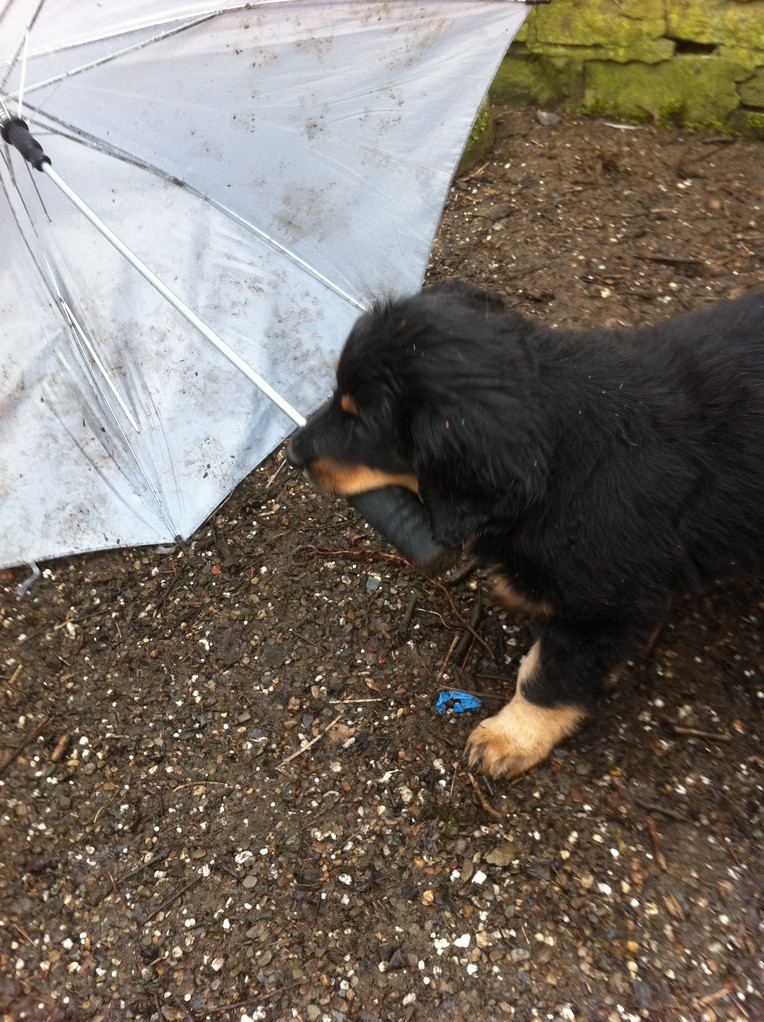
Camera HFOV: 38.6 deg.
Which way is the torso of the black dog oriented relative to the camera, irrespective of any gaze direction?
to the viewer's left

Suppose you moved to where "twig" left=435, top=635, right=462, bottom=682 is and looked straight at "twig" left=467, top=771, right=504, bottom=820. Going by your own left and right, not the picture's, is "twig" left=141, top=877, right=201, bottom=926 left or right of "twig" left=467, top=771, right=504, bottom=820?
right

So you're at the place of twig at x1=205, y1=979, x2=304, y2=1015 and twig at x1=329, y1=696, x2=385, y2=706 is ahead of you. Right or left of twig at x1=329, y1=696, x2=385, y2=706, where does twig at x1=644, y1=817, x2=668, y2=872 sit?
right

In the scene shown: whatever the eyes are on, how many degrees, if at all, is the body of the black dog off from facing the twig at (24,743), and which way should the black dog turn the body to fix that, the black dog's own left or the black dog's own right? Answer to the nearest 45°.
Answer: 0° — it already faces it

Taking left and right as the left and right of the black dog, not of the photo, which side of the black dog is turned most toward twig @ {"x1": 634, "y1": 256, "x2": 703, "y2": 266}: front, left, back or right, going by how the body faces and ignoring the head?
right

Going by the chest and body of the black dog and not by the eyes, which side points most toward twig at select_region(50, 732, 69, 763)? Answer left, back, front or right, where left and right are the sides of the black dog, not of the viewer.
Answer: front
